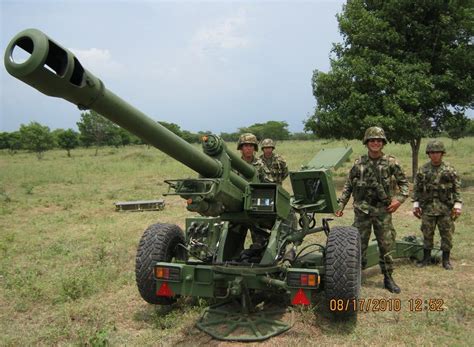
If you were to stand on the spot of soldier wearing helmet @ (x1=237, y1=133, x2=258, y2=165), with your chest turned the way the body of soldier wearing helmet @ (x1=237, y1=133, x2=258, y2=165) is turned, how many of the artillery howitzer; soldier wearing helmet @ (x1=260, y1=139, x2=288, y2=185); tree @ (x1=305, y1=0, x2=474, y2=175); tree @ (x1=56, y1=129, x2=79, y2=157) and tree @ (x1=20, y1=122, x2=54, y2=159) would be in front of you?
1

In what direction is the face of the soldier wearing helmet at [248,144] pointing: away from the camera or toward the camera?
toward the camera

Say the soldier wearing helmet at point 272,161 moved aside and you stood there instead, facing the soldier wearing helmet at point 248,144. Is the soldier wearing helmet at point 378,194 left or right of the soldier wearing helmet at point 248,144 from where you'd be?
left

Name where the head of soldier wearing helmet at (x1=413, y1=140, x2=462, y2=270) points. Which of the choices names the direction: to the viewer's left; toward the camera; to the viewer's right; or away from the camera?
toward the camera

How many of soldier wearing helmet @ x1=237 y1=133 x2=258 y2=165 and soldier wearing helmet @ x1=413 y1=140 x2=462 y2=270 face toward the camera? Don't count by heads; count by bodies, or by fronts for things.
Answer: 2

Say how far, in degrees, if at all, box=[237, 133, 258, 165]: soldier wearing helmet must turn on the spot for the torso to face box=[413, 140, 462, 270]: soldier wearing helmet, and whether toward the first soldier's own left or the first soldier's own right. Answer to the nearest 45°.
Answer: approximately 90° to the first soldier's own left

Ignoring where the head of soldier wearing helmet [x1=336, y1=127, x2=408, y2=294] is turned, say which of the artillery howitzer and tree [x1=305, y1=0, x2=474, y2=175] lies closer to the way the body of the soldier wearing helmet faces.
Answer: the artillery howitzer

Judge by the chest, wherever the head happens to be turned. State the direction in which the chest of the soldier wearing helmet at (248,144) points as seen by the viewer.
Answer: toward the camera

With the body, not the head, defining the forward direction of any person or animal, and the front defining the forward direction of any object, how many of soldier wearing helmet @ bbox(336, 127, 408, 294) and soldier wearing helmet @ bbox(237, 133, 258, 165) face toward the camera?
2

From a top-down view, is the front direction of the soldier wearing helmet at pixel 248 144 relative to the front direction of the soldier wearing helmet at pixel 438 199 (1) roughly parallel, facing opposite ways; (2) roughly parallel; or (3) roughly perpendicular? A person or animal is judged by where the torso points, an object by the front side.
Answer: roughly parallel

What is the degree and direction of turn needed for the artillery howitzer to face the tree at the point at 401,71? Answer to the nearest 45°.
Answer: approximately 180°

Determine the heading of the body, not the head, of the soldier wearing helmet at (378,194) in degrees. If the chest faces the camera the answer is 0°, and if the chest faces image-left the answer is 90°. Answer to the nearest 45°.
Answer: approximately 0°

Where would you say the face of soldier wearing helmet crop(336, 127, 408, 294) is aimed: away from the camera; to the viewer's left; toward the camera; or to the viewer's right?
toward the camera

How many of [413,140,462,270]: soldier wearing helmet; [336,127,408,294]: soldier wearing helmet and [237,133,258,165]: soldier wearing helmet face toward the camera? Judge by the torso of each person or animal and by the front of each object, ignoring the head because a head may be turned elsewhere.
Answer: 3

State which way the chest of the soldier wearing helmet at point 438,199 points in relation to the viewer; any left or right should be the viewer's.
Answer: facing the viewer
